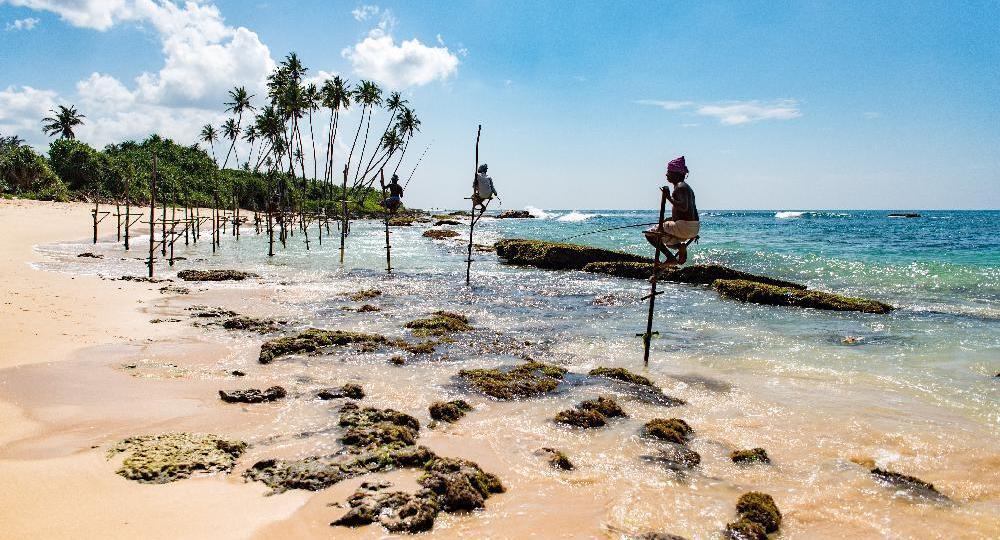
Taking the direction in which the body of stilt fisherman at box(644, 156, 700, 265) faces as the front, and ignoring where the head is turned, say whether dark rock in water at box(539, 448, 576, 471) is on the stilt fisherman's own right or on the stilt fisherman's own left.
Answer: on the stilt fisherman's own left

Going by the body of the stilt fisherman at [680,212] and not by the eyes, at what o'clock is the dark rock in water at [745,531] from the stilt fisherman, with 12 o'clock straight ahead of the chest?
The dark rock in water is roughly at 9 o'clock from the stilt fisherman.

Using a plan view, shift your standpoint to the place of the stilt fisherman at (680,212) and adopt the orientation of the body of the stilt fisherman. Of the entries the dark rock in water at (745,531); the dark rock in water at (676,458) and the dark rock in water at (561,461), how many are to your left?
3

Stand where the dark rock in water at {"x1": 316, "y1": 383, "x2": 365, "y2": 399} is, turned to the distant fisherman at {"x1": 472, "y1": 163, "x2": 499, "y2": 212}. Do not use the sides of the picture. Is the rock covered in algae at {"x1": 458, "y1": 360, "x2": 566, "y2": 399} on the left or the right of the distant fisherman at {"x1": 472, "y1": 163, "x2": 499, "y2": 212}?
right

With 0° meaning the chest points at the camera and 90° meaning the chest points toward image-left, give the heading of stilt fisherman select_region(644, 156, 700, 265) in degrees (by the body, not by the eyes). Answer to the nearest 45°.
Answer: approximately 90°

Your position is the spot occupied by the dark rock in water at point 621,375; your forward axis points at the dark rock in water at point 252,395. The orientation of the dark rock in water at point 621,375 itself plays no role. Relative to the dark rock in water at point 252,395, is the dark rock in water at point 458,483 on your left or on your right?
left

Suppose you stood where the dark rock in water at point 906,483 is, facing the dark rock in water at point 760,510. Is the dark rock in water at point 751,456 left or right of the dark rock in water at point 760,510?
right

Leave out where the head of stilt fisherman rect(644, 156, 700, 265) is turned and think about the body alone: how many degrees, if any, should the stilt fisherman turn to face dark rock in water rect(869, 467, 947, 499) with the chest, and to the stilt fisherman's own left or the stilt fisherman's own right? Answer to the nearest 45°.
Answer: approximately 135° to the stilt fisherman's own left

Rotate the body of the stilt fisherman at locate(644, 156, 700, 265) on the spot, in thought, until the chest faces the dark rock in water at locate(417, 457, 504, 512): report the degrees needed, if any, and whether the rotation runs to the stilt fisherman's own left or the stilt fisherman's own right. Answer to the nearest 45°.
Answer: approximately 90° to the stilt fisherman's own left

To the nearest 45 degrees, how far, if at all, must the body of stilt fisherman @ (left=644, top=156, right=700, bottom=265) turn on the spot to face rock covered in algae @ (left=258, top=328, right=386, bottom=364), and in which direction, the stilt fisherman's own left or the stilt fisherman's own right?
0° — they already face it
